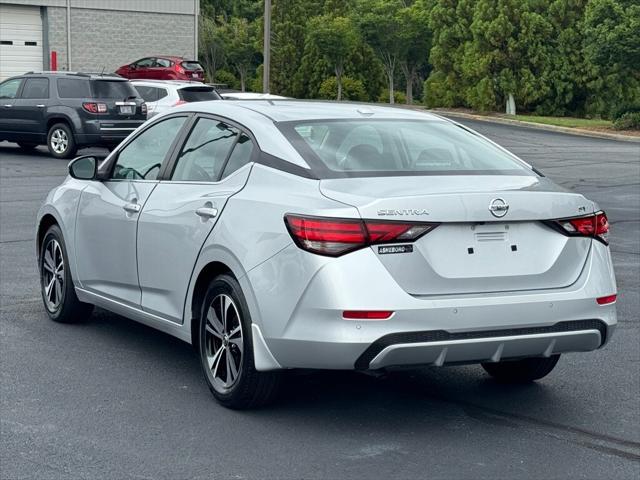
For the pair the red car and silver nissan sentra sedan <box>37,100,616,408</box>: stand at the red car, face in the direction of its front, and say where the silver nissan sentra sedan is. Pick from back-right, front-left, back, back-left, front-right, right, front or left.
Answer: back-left

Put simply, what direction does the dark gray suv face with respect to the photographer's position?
facing away from the viewer and to the left of the viewer

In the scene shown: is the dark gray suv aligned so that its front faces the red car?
no

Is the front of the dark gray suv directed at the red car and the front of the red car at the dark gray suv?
no

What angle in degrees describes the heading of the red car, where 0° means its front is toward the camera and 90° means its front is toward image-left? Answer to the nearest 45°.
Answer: approximately 135°

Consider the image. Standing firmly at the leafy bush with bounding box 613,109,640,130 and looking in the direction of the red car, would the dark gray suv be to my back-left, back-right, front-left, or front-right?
front-left

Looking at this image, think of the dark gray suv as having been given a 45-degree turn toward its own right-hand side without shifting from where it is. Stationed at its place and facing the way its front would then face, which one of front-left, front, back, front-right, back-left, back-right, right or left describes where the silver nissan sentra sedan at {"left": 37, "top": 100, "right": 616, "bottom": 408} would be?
back

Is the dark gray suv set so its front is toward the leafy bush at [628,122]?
no

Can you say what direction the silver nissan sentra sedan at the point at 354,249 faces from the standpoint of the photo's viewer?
facing away from the viewer and to the left of the viewer

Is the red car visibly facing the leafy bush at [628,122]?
no
